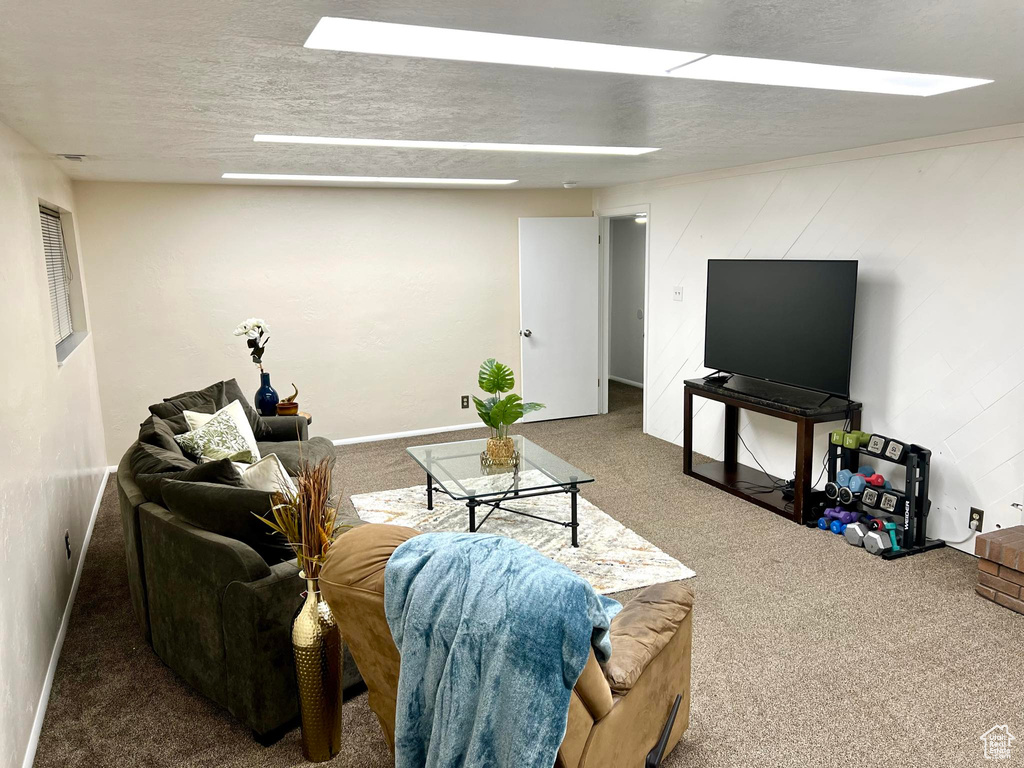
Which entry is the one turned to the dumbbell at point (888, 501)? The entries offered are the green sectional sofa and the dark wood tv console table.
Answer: the green sectional sofa

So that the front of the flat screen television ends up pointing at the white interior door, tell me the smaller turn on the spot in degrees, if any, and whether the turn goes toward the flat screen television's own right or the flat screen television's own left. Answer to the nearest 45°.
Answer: approximately 90° to the flat screen television's own right

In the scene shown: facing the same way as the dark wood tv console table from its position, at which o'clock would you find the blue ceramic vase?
The blue ceramic vase is roughly at 1 o'clock from the dark wood tv console table.

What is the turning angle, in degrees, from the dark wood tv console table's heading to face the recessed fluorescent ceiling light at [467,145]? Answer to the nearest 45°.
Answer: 0° — it already faces it

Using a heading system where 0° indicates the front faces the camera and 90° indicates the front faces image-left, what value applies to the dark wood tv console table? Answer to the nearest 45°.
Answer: approximately 45°

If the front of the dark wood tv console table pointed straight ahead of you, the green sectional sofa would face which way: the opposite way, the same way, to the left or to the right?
the opposite way

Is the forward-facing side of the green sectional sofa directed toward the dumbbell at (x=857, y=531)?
yes

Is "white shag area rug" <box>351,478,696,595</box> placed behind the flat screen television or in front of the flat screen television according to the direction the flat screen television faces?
in front

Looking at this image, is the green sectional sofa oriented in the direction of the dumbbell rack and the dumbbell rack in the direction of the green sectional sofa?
yes

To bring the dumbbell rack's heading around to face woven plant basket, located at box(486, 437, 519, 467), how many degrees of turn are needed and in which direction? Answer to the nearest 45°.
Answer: approximately 45° to its right

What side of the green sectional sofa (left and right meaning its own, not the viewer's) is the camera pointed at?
right

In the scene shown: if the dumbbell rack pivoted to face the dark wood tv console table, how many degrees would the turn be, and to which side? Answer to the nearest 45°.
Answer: approximately 90° to its right
